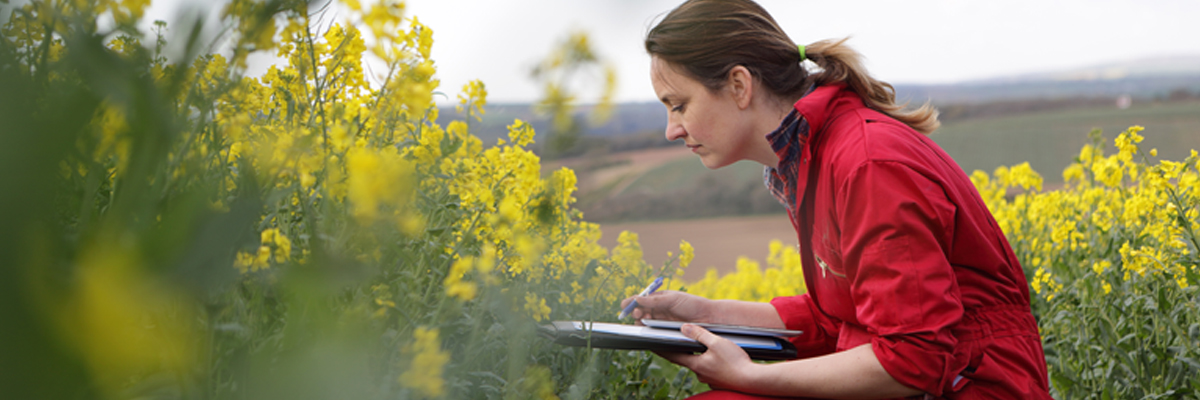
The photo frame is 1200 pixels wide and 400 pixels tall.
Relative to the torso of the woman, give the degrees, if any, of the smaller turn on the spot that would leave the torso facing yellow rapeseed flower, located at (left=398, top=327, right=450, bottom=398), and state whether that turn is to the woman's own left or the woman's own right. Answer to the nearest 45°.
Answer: approximately 90° to the woman's own left

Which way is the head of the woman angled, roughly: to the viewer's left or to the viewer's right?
to the viewer's left

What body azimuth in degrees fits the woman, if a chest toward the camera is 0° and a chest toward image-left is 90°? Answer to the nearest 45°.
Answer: approximately 90°
